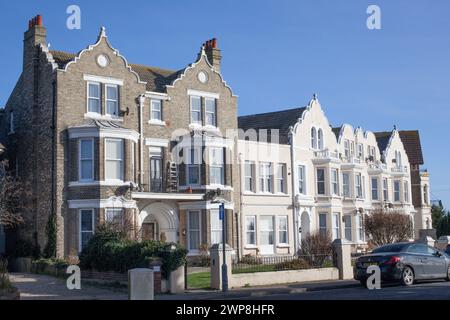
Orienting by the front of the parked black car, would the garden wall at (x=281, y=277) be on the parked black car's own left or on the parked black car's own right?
on the parked black car's own left

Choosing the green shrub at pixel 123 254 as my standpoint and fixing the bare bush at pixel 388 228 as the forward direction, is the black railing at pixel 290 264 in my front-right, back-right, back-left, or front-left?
front-right

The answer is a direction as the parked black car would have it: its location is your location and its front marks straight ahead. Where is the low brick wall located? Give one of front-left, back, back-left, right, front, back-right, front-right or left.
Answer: back-left

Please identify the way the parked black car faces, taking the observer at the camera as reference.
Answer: facing away from the viewer and to the right of the viewer

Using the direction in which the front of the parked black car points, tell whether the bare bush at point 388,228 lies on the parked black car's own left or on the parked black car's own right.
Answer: on the parked black car's own left
